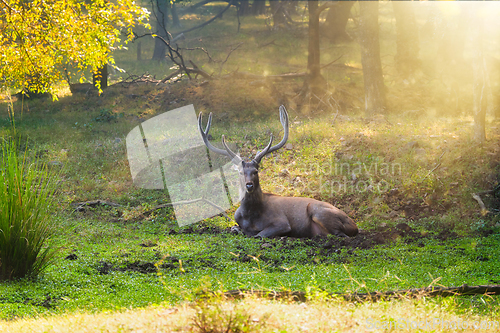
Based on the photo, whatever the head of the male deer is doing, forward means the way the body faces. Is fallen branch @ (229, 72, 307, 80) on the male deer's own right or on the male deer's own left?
on the male deer's own right

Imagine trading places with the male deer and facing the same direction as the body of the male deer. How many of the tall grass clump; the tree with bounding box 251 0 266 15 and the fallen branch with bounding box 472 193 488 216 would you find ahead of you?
1

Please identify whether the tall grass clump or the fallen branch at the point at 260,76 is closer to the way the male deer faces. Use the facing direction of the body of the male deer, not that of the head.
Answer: the tall grass clump

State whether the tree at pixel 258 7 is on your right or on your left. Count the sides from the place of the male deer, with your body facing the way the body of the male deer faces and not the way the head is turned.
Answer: on your right

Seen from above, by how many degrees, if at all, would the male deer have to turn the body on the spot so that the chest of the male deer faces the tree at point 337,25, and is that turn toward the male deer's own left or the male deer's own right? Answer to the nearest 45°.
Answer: approximately 135° to the male deer's own right

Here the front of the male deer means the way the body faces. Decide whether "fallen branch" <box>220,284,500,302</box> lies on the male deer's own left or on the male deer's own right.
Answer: on the male deer's own left

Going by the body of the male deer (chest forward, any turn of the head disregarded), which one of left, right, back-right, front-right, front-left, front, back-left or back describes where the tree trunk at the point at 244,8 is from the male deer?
back-right

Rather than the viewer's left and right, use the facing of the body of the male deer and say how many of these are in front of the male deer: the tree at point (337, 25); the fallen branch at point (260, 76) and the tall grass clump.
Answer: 1

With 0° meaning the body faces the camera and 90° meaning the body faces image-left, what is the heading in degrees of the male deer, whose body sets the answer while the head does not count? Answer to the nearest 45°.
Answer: approximately 45°

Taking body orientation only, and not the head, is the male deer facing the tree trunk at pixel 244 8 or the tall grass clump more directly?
the tall grass clump
